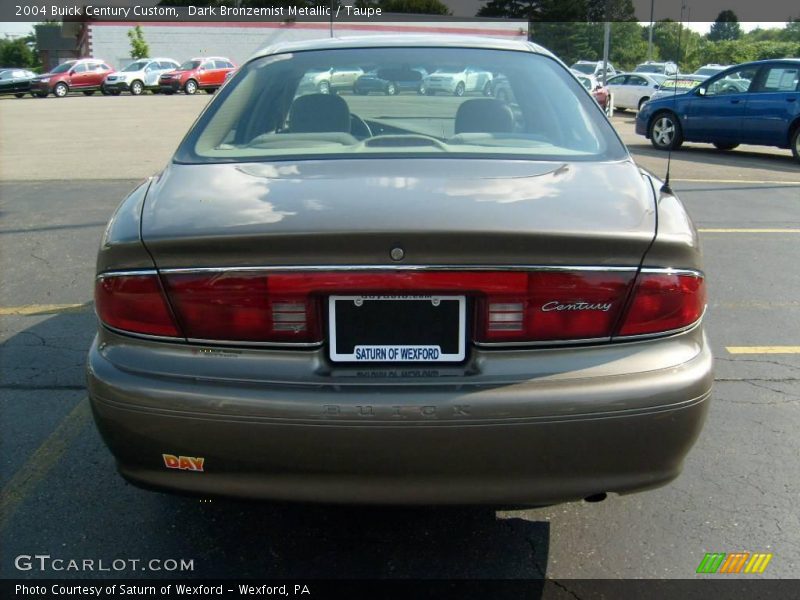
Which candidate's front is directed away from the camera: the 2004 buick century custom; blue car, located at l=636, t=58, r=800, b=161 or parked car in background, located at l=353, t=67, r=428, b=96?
the 2004 buick century custom

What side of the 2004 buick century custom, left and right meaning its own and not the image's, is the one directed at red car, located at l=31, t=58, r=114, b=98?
front

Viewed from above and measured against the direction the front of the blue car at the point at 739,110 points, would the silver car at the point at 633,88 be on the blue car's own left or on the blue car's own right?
on the blue car's own right

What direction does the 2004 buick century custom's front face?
away from the camera

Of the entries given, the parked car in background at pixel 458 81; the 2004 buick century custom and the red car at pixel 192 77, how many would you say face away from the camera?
1

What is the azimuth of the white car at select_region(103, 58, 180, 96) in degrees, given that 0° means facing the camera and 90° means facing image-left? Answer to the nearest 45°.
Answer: approximately 45°

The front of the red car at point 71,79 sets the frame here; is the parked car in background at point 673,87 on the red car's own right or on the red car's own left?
on the red car's own left

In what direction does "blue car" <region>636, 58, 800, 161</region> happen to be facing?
to the viewer's left

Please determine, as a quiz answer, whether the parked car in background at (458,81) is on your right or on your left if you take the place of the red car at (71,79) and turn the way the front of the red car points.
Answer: on your left
